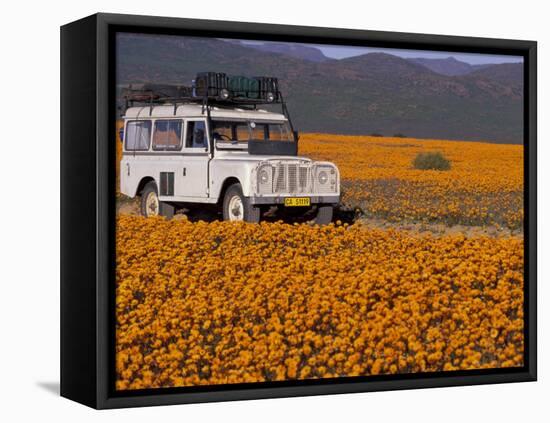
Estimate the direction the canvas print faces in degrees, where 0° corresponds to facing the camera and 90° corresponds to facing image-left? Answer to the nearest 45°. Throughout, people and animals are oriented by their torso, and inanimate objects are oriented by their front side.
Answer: approximately 315°
